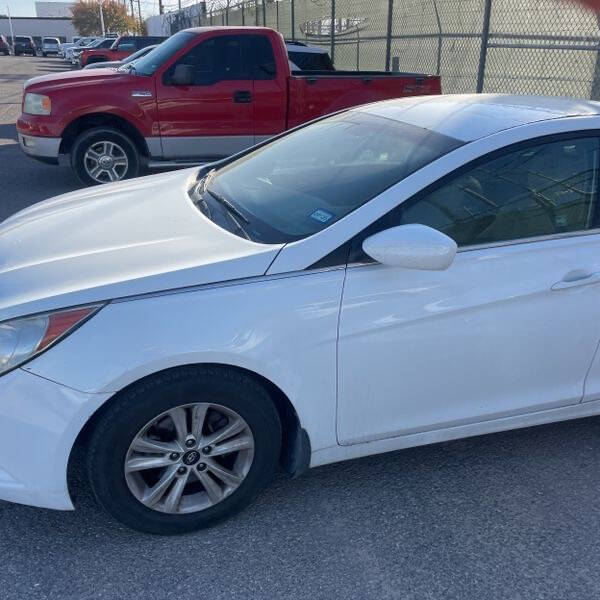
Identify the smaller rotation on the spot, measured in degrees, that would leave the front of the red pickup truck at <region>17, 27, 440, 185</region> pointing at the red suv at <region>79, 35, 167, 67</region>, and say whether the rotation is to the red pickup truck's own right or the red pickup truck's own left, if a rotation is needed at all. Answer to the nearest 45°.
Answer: approximately 90° to the red pickup truck's own right

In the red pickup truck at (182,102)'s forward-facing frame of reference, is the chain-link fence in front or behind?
behind

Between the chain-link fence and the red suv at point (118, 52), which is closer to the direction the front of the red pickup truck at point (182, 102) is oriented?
the red suv

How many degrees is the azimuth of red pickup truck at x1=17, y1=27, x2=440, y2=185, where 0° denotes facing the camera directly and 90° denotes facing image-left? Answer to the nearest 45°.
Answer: approximately 90°

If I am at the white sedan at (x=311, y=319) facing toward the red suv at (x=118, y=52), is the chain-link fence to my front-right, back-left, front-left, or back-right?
front-right

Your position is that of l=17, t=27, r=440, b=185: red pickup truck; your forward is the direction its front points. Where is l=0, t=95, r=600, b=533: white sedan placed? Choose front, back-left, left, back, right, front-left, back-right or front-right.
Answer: left
